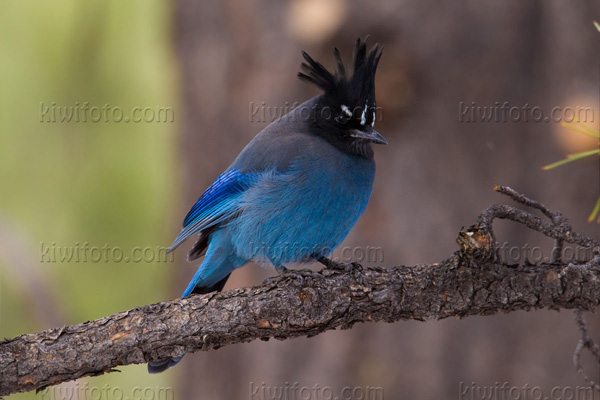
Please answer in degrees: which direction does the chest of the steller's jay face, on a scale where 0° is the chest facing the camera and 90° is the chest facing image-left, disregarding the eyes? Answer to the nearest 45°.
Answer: approximately 315°
